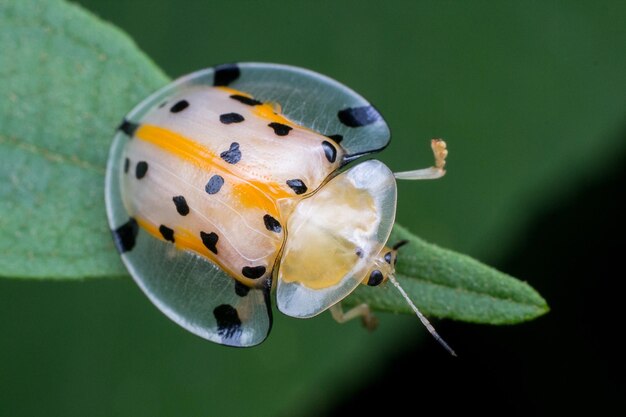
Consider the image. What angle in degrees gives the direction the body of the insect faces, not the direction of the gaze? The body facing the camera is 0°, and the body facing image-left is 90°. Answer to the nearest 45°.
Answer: approximately 315°
